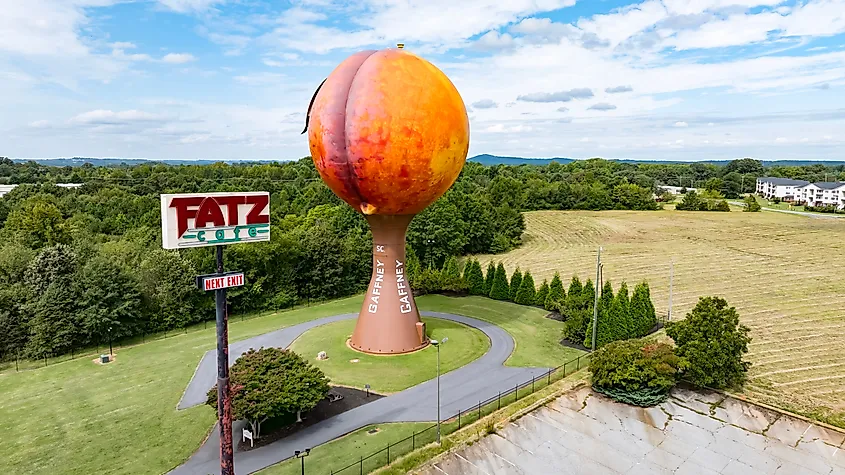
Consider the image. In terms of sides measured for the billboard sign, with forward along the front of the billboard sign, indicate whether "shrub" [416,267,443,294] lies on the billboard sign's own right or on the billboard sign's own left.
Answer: on the billboard sign's own left

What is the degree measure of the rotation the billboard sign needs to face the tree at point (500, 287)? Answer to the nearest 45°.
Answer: approximately 90° to its left

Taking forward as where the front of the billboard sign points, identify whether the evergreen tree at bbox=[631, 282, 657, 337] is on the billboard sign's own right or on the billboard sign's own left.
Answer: on the billboard sign's own left

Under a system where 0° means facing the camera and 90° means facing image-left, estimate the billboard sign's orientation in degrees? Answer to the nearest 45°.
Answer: approximately 315°

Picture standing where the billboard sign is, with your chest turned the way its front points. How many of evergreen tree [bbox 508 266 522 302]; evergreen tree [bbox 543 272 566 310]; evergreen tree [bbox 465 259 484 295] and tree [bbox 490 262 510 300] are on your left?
4

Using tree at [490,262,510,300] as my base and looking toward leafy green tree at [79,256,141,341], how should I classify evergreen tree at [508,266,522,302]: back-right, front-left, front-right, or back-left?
back-left

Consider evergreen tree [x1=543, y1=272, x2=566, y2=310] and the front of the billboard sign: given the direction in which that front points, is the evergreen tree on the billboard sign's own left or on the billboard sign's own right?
on the billboard sign's own left

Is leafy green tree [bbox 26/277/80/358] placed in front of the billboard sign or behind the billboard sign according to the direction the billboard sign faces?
behind

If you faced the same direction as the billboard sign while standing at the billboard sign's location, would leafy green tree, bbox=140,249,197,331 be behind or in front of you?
behind
